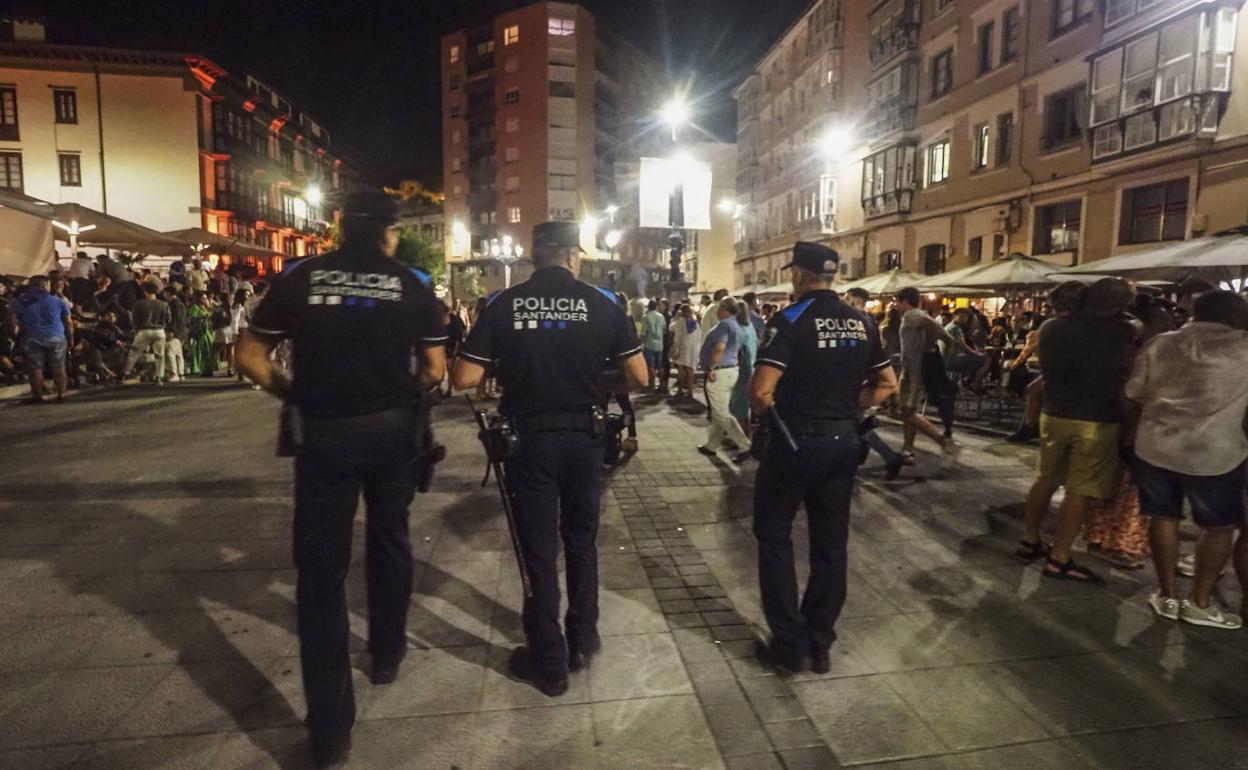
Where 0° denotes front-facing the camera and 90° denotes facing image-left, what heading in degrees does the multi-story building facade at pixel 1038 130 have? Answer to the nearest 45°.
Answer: approximately 45°

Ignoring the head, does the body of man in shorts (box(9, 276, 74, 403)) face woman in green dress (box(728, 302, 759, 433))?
no

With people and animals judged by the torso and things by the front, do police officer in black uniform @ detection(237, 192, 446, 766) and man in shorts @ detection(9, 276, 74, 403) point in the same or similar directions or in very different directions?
same or similar directions

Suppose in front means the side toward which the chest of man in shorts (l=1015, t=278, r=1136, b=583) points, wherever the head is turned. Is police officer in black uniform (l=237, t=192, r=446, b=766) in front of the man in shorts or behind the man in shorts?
behind

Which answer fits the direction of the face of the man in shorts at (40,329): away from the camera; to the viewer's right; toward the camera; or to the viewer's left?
away from the camera

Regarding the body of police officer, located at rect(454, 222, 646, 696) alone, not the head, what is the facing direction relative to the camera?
away from the camera

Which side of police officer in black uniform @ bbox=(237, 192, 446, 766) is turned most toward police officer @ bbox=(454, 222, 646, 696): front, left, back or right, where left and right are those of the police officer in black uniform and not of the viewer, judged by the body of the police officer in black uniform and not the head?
right

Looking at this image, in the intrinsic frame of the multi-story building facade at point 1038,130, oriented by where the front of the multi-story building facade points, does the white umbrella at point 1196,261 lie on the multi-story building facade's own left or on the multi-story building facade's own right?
on the multi-story building facade's own left

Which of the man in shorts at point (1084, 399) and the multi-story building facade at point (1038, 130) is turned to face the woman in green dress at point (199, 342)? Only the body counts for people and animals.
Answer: the multi-story building facade

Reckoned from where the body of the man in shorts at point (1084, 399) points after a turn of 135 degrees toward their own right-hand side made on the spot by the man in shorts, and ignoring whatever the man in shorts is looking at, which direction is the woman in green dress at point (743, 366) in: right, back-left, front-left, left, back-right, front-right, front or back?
back-right

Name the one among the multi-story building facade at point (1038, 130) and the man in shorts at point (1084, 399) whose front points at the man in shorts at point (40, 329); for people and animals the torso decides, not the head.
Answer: the multi-story building facade

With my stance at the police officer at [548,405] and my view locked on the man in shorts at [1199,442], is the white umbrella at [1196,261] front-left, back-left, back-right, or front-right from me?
front-left

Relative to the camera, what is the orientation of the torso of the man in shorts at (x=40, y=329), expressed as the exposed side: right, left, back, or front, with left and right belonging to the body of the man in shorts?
back

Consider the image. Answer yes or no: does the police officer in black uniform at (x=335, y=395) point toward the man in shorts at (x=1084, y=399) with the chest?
no

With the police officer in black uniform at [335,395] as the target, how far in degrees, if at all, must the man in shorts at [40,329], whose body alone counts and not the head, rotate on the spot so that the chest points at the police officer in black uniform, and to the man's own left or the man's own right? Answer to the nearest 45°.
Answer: approximately 180°

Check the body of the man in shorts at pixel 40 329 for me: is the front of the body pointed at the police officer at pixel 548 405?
no

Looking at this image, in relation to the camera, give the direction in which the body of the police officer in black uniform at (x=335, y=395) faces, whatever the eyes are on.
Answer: away from the camera

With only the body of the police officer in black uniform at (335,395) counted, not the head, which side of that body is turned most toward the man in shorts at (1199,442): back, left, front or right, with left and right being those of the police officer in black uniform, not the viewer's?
right

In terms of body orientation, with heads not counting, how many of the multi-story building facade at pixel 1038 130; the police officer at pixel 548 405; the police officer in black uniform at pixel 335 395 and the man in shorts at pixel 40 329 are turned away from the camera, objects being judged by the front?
3
